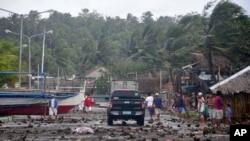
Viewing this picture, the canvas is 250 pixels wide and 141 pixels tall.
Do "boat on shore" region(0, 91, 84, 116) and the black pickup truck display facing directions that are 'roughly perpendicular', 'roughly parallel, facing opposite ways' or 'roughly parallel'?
roughly perpendicular

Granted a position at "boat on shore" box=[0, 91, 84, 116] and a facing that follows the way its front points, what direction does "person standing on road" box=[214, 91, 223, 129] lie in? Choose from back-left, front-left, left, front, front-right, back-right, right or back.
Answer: front-right

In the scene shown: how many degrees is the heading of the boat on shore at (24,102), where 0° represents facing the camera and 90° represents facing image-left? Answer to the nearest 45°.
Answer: approximately 270°

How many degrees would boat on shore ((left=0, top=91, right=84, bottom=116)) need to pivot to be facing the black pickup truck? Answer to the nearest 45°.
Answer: approximately 45° to its right
